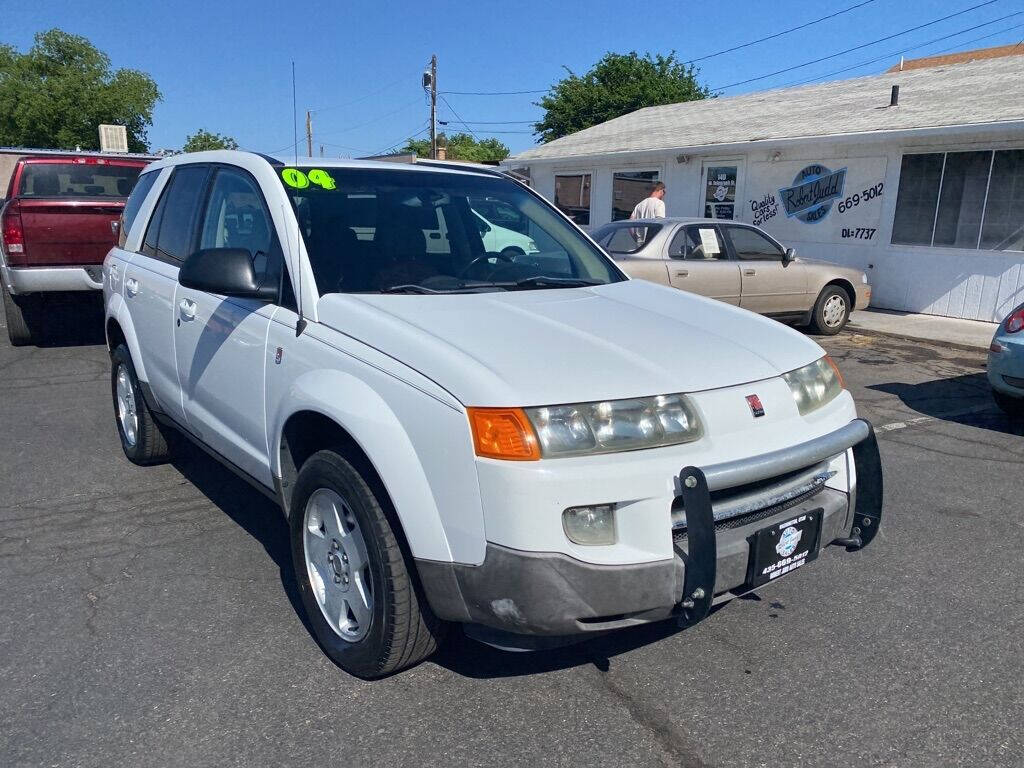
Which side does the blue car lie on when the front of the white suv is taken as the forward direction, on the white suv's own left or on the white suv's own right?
on the white suv's own left

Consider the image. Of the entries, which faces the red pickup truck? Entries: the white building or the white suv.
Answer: the white building

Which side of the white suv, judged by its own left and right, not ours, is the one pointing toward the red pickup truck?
back

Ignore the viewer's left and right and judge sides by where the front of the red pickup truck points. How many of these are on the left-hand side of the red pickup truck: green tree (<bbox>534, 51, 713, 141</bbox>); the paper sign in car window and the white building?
0

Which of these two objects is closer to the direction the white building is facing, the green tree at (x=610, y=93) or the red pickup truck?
the red pickup truck

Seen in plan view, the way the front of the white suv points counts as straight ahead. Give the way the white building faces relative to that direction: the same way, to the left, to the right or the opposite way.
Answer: to the right

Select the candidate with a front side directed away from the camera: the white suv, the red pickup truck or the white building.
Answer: the red pickup truck

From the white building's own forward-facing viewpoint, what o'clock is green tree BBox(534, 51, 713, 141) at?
The green tree is roughly at 4 o'clock from the white building.

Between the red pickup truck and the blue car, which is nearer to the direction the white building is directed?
the red pickup truck

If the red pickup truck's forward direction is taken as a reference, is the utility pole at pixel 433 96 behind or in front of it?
in front

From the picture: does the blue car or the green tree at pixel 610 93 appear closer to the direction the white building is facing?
the blue car

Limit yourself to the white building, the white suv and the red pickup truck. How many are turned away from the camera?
1

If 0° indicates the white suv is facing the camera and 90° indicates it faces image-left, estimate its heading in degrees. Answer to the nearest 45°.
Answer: approximately 315°

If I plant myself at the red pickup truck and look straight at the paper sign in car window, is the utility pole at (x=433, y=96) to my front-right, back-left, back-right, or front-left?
front-left

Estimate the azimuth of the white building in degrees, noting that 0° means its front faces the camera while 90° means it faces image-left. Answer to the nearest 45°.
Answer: approximately 45°

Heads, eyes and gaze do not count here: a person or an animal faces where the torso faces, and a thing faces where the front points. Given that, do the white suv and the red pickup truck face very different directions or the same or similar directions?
very different directions

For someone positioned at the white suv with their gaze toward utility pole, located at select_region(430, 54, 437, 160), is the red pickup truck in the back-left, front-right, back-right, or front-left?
front-left

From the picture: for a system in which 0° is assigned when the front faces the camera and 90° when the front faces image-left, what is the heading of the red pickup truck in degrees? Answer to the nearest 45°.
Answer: approximately 180°
